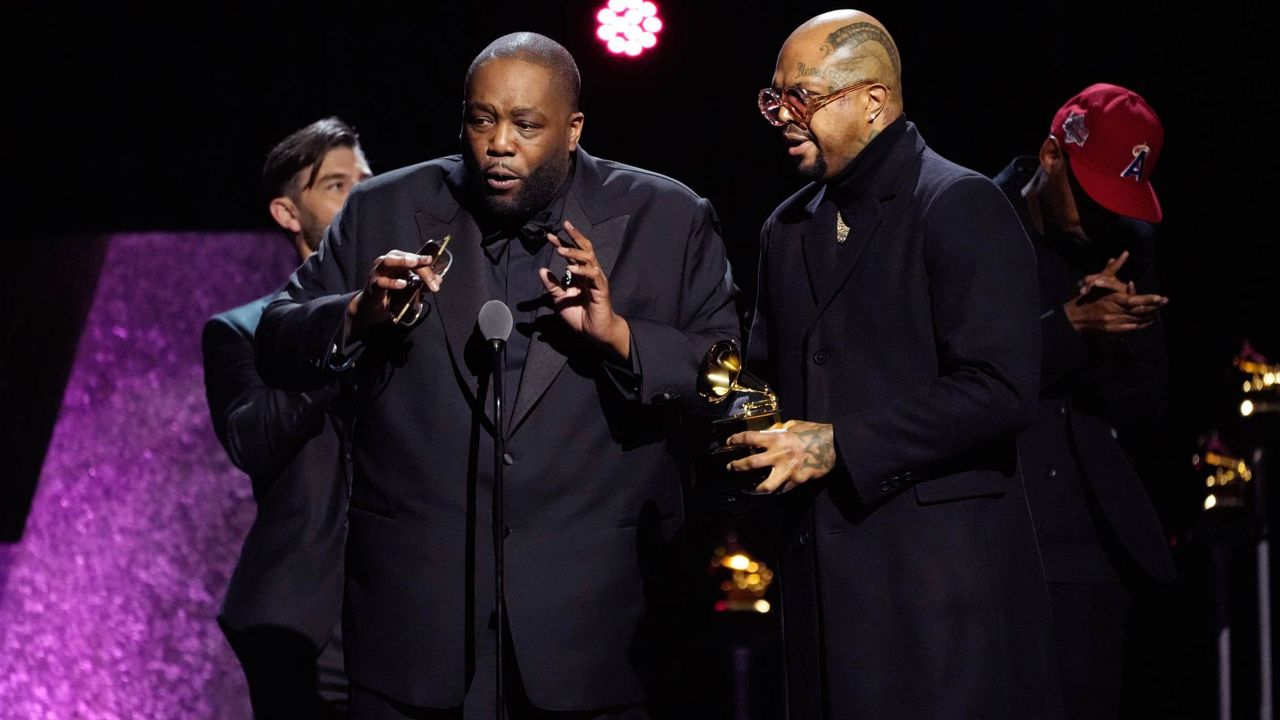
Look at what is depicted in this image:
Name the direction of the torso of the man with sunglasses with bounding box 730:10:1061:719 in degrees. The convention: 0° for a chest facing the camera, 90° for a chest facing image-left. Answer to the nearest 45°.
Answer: approximately 45°

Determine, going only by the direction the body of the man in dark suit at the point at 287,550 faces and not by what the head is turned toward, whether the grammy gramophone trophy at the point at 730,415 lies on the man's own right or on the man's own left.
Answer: on the man's own right

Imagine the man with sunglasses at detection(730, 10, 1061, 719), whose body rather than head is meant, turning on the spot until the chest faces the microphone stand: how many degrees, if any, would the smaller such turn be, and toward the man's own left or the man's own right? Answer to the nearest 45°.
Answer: approximately 45° to the man's own right

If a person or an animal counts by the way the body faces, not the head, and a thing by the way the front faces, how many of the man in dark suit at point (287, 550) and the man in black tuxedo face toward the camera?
1

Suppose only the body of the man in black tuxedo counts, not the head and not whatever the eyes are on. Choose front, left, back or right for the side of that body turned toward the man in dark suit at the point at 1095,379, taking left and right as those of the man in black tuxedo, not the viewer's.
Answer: left

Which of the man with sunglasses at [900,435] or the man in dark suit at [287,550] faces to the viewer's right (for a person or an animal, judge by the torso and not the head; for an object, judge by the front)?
the man in dark suit

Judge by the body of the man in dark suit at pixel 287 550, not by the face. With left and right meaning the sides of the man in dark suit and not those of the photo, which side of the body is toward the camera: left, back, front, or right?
right
